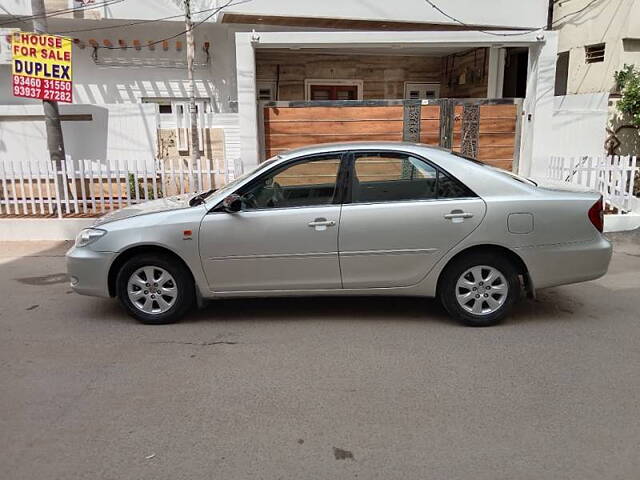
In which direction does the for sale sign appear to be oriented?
toward the camera

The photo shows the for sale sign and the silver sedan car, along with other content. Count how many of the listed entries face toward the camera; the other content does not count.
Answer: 1

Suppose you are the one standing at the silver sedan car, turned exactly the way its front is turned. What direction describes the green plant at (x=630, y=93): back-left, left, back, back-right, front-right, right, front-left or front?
back-right

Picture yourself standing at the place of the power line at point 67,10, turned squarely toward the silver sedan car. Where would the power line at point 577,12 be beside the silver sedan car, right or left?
left

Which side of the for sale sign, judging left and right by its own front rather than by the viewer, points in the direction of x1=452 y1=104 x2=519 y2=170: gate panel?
left

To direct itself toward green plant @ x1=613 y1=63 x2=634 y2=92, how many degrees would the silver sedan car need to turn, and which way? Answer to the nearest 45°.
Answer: approximately 135° to its right

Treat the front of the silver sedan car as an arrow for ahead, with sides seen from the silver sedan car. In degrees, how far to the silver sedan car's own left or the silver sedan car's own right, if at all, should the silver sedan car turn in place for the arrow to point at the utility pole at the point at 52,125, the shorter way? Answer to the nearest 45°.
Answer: approximately 45° to the silver sedan car's own right

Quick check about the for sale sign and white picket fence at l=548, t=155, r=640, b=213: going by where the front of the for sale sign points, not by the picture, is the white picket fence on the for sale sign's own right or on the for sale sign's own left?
on the for sale sign's own left

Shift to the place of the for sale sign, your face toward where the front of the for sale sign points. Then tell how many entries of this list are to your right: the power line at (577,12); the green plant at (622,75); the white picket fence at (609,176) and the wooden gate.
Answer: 0

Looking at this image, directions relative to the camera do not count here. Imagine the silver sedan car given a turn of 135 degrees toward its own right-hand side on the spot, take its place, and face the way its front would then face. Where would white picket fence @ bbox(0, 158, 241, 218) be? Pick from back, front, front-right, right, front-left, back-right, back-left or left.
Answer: left

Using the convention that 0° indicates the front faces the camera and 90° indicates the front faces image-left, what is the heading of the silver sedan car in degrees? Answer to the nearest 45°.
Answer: approximately 90°

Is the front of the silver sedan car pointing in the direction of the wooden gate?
no

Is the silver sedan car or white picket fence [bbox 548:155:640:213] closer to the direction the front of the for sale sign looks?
the silver sedan car
